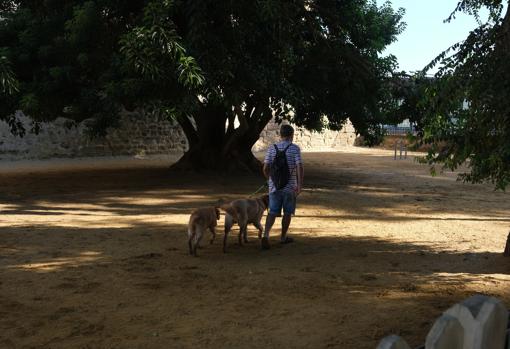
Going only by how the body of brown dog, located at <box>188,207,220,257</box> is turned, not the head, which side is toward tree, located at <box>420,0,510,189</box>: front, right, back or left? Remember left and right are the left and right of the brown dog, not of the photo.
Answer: right

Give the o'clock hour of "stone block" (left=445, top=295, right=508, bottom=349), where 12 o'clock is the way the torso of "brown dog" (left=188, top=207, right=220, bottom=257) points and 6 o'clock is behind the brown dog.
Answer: The stone block is roughly at 4 o'clock from the brown dog.

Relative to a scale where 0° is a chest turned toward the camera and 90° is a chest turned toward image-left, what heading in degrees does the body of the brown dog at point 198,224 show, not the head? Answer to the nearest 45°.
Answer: approximately 225°

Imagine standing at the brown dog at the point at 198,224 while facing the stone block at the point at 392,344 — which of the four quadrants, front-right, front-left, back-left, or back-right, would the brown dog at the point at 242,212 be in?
back-left

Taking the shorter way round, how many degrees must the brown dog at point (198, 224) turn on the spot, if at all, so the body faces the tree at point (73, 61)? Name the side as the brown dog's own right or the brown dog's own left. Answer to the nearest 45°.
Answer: approximately 90° to the brown dog's own left

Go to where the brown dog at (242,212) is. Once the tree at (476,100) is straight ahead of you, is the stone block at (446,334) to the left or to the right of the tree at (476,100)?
right

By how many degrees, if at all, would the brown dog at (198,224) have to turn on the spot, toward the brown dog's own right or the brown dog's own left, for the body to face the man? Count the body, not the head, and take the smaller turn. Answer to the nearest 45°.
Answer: approximately 45° to the brown dog's own right

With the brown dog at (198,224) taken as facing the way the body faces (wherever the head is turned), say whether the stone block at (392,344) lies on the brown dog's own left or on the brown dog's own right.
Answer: on the brown dog's own right

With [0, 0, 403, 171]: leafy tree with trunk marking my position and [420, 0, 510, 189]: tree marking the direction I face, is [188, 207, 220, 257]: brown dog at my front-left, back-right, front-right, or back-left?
front-right
